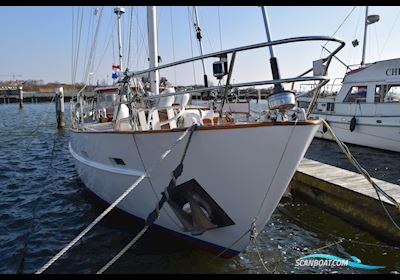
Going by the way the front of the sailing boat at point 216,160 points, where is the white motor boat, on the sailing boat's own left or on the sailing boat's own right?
on the sailing boat's own left

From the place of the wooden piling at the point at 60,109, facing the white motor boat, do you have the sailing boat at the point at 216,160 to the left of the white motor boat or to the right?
right

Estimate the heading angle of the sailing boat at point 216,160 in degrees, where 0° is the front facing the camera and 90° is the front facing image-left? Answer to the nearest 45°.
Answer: approximately 315°

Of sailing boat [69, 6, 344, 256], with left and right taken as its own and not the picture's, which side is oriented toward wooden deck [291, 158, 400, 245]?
left
